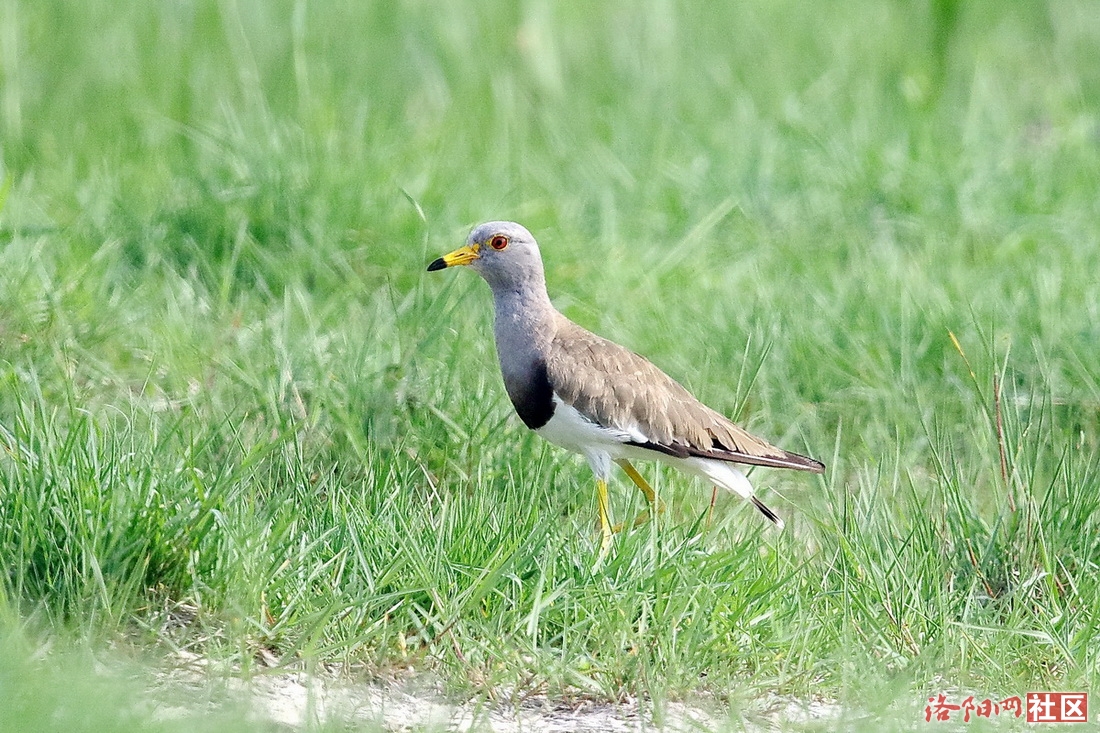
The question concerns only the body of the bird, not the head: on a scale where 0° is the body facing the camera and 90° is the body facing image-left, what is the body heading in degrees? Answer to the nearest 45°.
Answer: approximately 90°
